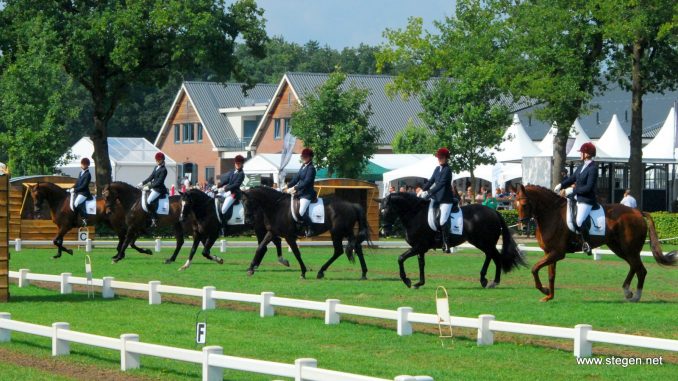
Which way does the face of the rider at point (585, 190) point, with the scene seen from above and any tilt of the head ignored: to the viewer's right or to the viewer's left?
to the viewer's left

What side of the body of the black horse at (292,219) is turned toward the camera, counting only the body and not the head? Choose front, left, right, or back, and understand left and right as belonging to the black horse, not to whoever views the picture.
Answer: left

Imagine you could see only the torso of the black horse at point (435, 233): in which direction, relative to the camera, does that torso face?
to the viewer's left

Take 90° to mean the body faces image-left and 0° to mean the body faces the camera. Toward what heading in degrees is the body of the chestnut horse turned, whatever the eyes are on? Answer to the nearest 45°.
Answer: approximately 90°

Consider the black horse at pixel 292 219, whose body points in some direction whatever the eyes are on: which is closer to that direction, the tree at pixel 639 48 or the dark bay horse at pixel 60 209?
the dark bay horse

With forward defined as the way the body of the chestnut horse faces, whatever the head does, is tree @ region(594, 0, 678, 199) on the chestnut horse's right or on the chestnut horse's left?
on the chestnut horse's right

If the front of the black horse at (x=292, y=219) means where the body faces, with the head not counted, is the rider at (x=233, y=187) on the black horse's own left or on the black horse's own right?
on the black horse's own right

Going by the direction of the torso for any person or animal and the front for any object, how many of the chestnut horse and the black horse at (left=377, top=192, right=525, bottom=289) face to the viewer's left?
2

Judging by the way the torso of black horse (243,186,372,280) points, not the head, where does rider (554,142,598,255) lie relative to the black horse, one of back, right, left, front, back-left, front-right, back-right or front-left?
back-left
